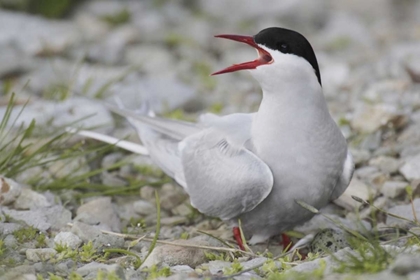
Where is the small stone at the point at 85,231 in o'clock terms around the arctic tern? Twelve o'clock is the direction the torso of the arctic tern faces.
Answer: The small stone is roughly at 4 o'clock from the arctic tern.

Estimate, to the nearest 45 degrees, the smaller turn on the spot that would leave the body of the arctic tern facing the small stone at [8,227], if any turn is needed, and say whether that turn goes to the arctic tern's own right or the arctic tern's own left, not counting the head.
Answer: approximately 135° to the arctic tern's own right

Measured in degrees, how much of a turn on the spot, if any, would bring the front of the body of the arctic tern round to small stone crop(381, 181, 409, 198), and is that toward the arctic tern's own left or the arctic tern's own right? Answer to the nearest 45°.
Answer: approximately 90° to the arctic tern's own left

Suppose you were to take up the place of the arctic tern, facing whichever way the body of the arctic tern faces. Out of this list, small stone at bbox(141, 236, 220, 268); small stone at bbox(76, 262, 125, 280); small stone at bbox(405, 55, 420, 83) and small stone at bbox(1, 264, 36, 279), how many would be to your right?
3

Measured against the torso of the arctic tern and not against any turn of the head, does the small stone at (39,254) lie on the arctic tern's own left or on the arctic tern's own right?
on the arctic tern's own right

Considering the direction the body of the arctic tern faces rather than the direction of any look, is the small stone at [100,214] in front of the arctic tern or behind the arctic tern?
behind

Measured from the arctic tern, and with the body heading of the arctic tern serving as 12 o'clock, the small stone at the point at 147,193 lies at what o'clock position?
The small stone is roughly at 6 o'clock from the arctic tern.

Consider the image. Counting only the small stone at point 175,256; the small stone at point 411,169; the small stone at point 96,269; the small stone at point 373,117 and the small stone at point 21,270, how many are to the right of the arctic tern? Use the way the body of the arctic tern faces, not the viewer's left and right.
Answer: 3

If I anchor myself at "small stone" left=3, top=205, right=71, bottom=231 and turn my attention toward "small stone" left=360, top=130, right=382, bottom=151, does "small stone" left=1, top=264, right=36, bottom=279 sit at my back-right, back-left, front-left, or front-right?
back-right

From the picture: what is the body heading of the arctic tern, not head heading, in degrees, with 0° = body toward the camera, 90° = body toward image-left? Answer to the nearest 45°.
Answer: approximately 315°
